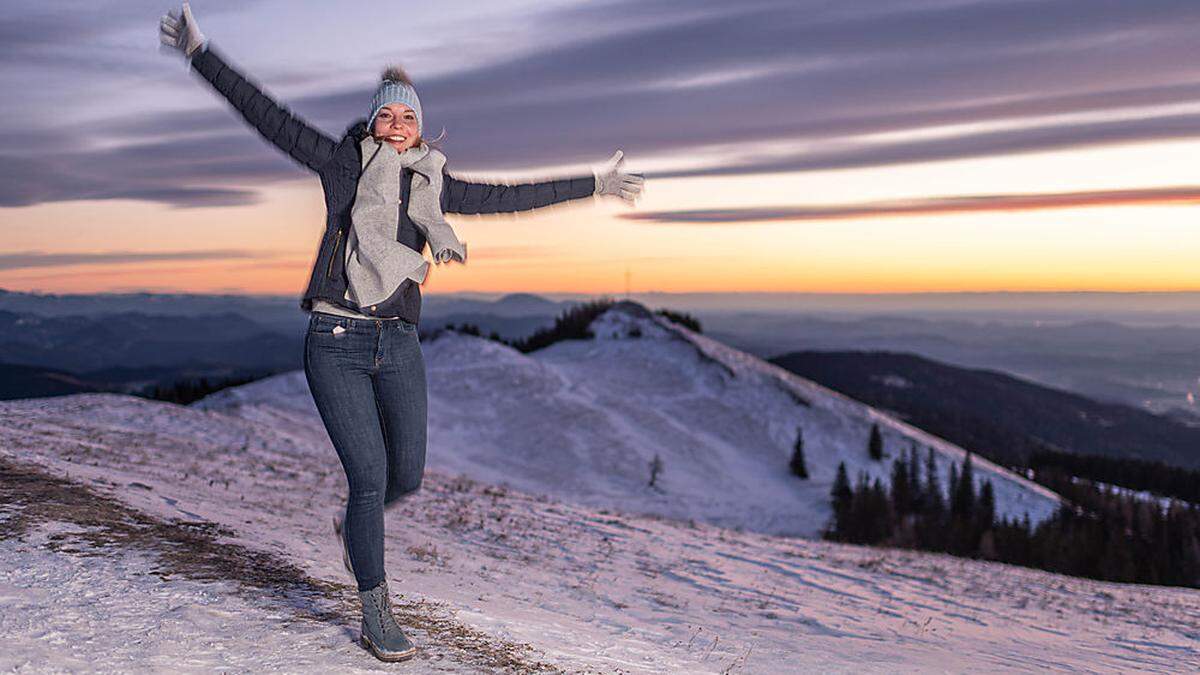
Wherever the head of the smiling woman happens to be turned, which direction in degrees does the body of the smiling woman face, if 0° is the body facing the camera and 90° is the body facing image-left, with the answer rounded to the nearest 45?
approximately 0°
